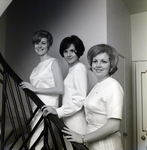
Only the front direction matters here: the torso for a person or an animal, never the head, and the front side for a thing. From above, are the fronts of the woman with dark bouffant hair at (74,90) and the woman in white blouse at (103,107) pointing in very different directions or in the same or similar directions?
same or similar directions

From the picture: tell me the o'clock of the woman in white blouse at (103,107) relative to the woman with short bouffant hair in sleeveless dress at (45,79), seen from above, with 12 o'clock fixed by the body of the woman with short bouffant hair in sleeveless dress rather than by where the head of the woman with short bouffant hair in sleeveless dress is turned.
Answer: The woman in white blouse is roughly at 9 o'clock from the woman with short bouffant hair in sleeveless dress.

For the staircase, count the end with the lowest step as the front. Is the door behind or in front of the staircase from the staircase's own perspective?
in front

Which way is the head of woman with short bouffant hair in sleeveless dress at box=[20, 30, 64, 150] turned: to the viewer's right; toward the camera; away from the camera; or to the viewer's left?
toward the camera

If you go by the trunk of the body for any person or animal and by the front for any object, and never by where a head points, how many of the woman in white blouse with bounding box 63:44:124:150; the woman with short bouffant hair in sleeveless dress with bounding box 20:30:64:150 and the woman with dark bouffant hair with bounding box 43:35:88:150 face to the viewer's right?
0

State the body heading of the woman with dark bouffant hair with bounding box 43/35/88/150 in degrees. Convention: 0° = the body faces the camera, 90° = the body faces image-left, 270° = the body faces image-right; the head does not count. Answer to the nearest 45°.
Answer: approximately 45°

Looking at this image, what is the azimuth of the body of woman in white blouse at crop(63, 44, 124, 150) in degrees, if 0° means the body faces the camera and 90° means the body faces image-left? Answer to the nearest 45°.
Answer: approximately 45°

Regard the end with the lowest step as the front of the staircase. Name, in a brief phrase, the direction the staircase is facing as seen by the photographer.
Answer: facing to the right of the viewer

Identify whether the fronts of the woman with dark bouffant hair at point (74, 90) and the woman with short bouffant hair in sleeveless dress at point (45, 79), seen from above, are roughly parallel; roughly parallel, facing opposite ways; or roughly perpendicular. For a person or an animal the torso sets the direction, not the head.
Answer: roughly parallel

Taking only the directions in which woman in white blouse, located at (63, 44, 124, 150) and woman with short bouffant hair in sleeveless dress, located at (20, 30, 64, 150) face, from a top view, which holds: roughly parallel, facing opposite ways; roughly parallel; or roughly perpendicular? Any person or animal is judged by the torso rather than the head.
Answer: roughly parallel
